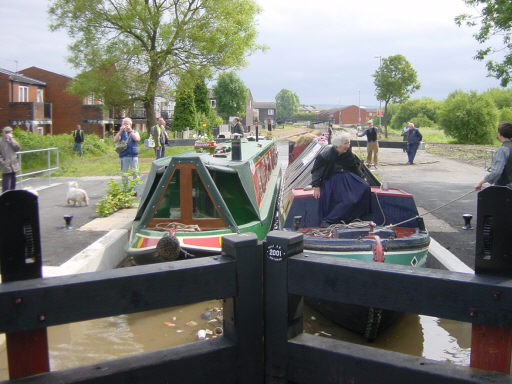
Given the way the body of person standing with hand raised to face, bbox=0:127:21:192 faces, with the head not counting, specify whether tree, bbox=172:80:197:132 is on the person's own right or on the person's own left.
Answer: on the person's own left

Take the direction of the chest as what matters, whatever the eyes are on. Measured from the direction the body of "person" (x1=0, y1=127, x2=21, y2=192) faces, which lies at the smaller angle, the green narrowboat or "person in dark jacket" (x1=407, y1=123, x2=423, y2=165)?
the green narrowboat

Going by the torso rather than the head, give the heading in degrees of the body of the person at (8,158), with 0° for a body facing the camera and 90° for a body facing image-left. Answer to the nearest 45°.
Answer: approximately 315°

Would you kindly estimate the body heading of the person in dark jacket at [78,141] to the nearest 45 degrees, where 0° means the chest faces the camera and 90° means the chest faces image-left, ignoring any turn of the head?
approximately 0°

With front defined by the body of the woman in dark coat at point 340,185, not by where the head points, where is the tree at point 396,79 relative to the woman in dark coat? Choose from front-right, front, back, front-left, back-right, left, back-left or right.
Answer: back-left

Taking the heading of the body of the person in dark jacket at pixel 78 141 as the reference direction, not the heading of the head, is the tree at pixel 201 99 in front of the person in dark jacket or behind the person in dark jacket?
behind
